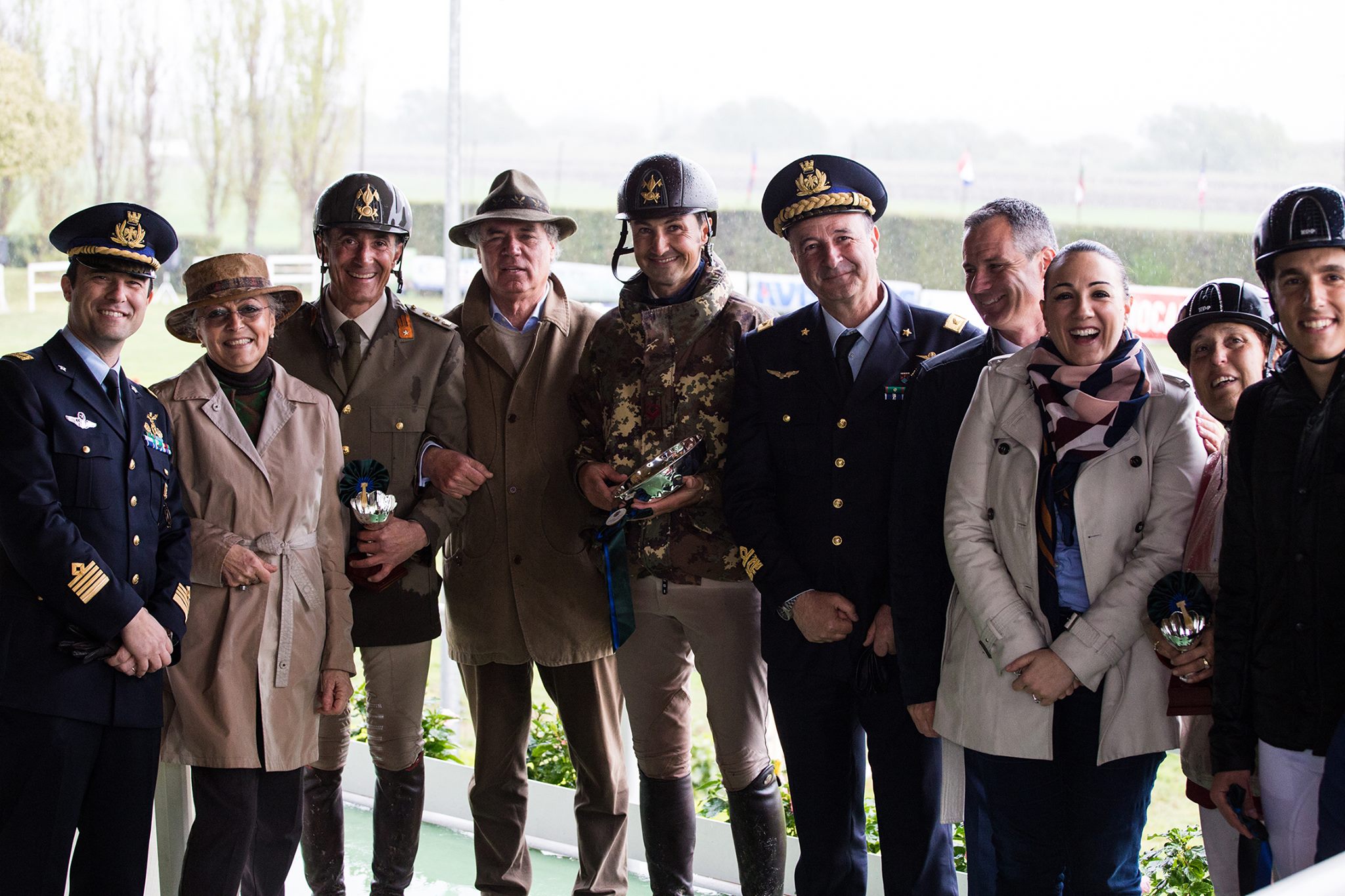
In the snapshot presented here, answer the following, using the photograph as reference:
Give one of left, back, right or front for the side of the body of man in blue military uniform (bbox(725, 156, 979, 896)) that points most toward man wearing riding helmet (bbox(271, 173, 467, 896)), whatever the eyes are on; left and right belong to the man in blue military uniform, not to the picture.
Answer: right

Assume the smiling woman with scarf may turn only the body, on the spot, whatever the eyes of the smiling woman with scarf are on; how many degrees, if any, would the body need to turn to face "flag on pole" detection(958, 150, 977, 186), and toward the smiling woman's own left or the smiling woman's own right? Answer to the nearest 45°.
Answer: approximately 180°

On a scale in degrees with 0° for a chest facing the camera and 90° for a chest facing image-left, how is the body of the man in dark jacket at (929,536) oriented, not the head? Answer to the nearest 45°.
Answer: approximately 45°

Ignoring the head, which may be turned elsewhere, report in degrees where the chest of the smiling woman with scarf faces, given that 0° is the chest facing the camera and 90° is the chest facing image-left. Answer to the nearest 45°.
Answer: approximately 0°

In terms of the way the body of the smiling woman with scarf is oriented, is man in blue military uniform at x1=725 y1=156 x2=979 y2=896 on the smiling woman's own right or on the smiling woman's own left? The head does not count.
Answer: on the smiling woman's own right

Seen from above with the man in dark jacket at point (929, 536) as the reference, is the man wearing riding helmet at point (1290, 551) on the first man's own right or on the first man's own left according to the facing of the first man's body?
on the first man's own left

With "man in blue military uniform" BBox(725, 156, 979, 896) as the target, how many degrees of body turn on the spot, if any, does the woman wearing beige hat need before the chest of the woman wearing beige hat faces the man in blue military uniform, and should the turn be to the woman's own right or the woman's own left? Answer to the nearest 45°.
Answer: approximately 90° to the woman's own left
